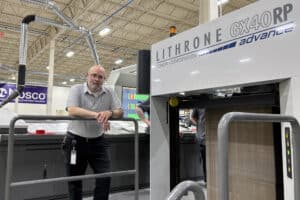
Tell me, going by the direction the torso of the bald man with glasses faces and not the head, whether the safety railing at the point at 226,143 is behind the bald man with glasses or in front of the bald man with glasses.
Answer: in front

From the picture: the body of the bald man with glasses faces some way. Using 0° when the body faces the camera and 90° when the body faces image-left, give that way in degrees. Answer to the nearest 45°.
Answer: approximately 0°

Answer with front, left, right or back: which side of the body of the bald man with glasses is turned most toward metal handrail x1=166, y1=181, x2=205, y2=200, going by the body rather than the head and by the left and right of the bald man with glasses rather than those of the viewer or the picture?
front

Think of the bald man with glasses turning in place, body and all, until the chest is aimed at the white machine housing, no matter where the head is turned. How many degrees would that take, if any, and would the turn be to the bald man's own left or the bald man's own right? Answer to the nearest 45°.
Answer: approximately 45° to the bald man's own left
